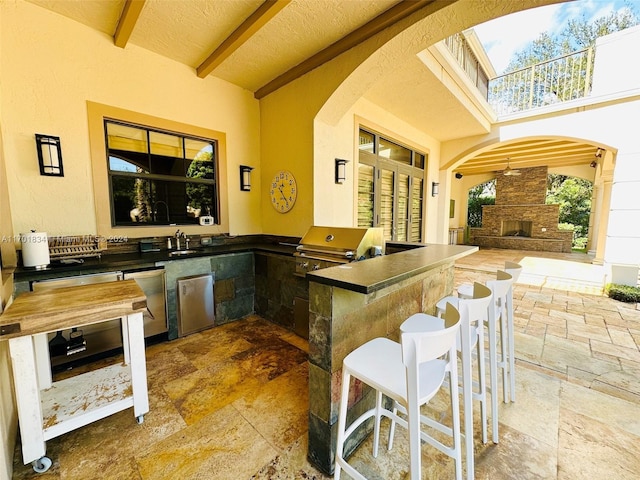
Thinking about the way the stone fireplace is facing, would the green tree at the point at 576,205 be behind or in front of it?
behind

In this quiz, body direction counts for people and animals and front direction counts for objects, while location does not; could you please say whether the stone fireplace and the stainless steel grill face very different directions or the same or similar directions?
same or similar directions

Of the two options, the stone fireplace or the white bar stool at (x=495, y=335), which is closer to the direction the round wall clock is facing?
the white bar stool

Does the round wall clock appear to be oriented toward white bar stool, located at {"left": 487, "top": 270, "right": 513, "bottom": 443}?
no

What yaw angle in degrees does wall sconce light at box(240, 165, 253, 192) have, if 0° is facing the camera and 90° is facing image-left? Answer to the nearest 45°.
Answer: approximately 315°

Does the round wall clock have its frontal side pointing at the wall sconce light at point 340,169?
no

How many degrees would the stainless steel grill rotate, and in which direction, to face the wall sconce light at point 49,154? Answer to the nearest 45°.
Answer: approximately 45° to its right

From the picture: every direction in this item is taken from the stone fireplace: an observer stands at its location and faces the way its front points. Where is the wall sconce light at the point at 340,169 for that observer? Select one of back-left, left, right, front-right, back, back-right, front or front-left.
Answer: front

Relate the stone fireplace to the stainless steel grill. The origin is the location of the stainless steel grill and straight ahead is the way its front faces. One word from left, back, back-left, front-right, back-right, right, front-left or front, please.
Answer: back

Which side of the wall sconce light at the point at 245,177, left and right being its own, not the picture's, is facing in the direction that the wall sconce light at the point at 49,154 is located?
right

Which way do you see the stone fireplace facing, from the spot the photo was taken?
facing the viewer

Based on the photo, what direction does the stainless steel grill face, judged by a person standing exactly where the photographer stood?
facing the viewer and to the left of the viewer
